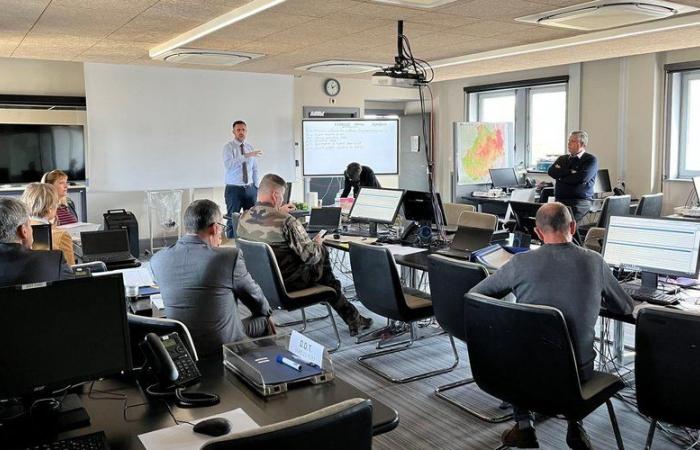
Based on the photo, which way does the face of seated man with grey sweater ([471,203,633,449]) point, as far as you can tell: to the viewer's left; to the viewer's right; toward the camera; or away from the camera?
away from the camera

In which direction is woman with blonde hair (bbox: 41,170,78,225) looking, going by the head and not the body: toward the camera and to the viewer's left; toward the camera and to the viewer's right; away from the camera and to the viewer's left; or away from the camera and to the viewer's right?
toward the camera and to the viewer's right

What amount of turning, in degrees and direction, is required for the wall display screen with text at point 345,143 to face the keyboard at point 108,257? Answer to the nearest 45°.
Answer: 0° — it already faces it

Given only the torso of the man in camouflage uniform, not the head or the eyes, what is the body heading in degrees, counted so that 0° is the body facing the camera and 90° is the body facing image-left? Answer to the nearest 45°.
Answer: approximately 225°

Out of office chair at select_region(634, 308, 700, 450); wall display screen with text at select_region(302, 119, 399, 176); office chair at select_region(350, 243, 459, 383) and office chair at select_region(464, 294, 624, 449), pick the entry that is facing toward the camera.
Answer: the wall display screen with text

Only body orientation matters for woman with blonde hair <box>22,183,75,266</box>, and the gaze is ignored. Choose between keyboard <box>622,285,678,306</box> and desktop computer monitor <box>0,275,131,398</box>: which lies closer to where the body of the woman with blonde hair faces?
the keyboard

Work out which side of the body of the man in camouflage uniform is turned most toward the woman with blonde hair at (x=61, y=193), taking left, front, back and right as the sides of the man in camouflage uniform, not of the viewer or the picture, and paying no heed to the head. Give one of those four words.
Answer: left

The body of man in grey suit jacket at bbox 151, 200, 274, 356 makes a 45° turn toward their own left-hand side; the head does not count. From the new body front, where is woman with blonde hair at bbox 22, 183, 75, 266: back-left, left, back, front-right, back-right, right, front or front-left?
front-left

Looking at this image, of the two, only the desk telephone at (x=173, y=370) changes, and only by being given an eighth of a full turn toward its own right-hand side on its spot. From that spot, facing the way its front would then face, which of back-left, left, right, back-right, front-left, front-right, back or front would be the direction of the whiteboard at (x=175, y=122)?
back

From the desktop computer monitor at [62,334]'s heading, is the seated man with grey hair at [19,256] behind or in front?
behind

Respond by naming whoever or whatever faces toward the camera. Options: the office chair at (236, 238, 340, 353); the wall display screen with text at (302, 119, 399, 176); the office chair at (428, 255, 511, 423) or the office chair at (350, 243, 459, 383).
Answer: the wall display screen with text

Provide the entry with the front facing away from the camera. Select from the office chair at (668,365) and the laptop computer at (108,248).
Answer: the office chair

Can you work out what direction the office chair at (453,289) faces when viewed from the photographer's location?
facing away from the viewer and to the right of the viewer

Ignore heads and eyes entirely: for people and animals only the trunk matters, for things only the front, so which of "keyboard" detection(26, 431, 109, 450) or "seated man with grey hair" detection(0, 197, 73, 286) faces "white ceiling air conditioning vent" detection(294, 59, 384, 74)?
the seated man with grey hair

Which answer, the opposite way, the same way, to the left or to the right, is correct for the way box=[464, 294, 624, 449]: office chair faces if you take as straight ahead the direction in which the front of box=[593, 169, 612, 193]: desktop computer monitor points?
the opposite way

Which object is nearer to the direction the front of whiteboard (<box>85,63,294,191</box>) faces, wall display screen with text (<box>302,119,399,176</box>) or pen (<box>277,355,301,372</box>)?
the pen

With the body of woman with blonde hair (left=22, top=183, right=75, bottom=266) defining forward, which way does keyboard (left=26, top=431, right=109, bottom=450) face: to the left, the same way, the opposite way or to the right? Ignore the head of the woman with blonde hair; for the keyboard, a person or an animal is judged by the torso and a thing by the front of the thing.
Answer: to the right

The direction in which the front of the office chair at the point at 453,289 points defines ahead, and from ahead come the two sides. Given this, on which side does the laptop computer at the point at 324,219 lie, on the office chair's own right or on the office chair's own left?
on the office chair's own left

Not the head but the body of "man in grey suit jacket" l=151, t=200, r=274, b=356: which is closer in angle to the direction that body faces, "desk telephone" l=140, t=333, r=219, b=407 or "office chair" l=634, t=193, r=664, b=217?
the office chair

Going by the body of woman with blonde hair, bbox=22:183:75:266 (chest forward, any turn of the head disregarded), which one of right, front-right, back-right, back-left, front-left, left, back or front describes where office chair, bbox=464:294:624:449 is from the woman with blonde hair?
right

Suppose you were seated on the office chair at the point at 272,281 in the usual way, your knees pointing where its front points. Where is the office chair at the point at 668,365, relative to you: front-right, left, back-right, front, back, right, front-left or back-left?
right

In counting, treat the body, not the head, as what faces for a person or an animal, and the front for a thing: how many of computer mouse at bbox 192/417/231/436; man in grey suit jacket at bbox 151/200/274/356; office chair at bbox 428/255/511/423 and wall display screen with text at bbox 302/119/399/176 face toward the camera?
1

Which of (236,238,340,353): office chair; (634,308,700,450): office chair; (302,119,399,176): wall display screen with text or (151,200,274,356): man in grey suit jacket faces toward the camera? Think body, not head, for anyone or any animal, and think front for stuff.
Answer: the wall display screen with text
